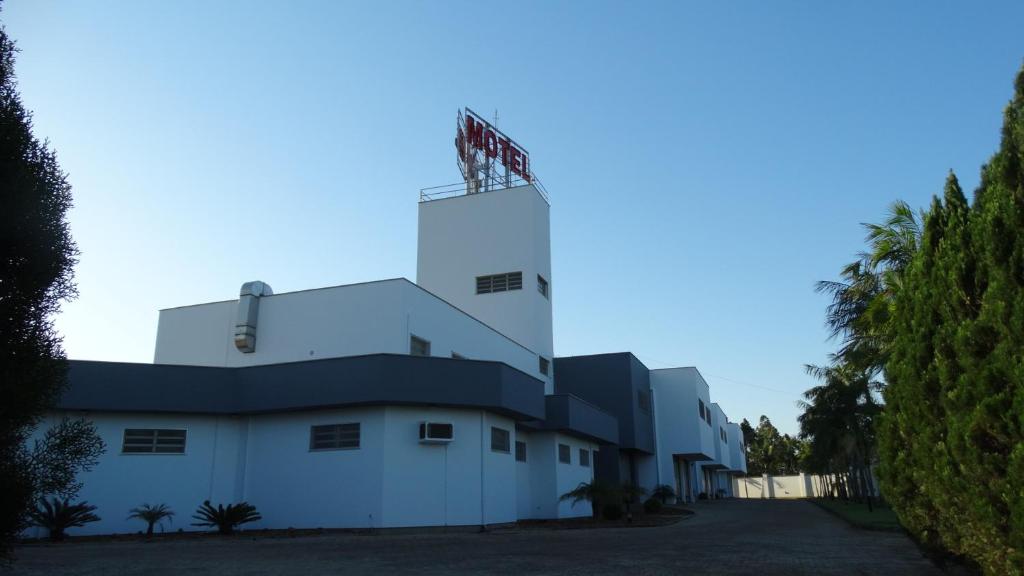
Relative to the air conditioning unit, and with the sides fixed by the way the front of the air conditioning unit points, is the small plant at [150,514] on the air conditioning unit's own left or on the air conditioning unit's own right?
on the air conditioning unit's own right

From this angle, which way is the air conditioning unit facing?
toward the camera

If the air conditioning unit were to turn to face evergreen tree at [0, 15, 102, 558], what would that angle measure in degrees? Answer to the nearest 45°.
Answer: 0° — it already faces it

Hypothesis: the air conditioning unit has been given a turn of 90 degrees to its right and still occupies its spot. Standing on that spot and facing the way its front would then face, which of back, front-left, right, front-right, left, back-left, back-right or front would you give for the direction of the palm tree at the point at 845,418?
back-right

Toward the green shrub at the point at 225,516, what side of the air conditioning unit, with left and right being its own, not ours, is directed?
right

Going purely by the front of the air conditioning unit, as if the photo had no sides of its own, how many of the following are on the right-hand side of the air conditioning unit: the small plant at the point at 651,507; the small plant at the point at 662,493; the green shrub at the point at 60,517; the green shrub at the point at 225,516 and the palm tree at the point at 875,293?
2

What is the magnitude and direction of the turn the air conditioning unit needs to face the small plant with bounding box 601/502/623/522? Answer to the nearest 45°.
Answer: approximately 135° to its left

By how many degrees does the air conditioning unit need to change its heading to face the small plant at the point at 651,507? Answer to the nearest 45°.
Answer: approximately 135° to its left

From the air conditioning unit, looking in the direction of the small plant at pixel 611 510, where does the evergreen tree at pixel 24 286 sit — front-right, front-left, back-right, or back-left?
back-right

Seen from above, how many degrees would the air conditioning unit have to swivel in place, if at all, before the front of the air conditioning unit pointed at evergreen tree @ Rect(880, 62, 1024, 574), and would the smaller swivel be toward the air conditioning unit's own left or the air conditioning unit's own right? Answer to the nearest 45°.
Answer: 0° — it already faces it
